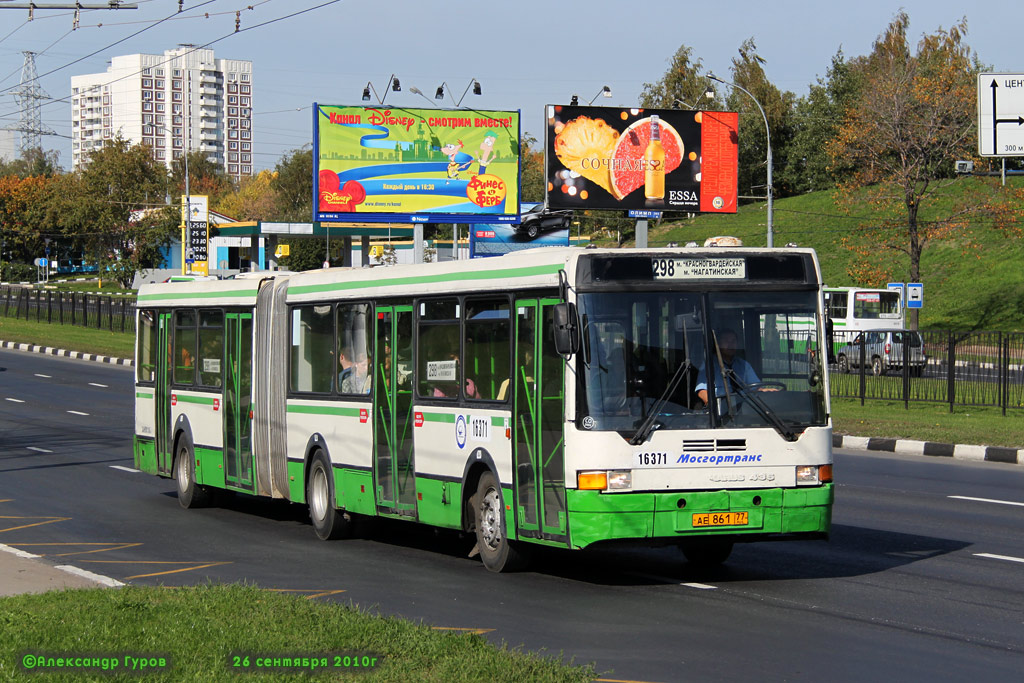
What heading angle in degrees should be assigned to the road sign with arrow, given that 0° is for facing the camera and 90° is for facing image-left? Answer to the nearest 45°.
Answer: approximately 0°

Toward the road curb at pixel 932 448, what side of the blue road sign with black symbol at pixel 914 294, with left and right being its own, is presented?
front

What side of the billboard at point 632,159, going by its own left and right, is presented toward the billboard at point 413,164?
right

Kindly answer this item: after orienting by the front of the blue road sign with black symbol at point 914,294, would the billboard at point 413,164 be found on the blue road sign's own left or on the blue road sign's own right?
on the blue road sign's own right

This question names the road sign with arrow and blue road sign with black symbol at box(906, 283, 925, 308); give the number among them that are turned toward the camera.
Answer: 2

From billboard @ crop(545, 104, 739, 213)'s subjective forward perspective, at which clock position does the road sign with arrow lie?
The road sign with arrow is roughly at 11 o'clock from the billboard.

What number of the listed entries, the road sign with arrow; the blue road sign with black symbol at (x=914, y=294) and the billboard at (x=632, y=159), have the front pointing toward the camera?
3

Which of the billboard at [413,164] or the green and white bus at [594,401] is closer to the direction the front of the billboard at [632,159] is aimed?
the green and white bus

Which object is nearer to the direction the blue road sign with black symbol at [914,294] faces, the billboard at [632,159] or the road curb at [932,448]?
the road curb

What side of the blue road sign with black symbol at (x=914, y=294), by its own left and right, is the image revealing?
front

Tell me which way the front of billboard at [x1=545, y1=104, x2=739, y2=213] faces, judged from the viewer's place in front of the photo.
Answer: facing the viewer
